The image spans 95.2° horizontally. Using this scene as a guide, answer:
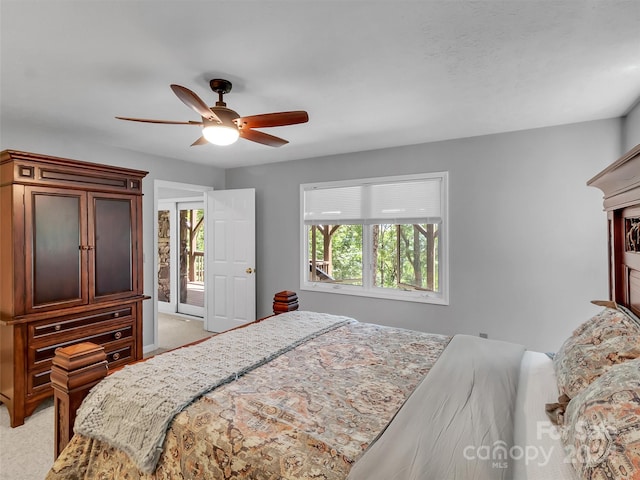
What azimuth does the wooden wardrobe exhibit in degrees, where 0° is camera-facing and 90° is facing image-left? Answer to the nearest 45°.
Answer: approximately 315°

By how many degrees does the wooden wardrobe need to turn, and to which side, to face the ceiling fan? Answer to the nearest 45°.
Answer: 0° — it already faces it

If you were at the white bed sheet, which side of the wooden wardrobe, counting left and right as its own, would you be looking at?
front

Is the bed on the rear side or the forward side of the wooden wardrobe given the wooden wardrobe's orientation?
on the forward side

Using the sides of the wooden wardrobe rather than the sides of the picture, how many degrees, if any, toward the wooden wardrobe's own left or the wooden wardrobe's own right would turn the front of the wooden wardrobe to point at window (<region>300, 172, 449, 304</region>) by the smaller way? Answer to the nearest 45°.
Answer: approximately 45° to the wooden wardrobe's own left

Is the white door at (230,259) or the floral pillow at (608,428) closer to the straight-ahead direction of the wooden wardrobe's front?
the floral pillow

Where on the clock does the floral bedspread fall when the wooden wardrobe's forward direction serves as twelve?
The floral bedspread is roughly at 1 o'clock from the wooden wardrobe.

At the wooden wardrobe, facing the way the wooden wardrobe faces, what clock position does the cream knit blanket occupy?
The cream knit blanket is roughly at 1 o'clock from the wooden wardrobe.

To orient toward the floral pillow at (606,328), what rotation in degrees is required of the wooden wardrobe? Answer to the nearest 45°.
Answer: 0° — it already faces it
